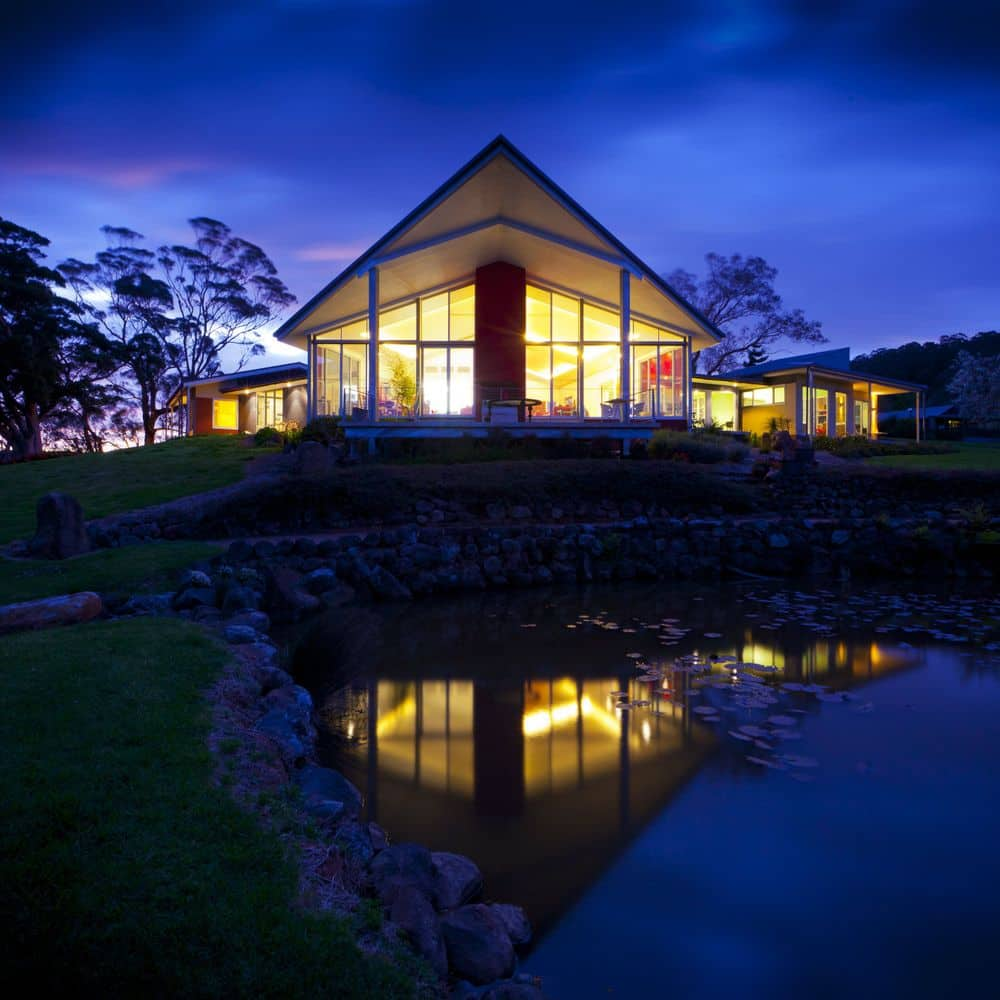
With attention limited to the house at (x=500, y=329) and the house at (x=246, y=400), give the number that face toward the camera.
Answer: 2

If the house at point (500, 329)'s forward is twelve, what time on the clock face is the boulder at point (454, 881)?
The boulder is roughly at 12 o'clock from the house.

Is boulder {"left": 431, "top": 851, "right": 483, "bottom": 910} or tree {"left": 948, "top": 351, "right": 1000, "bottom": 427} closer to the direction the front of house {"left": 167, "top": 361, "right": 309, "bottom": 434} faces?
the boulder

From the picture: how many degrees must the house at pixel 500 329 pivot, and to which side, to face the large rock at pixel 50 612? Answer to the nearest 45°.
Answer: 0° — it already faces it

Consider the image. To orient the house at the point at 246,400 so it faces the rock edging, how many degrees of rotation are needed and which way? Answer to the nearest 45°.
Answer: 0° — it already faces it

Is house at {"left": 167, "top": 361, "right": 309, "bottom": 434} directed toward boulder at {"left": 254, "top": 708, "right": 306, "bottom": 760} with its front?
yes

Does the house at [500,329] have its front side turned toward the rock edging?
yes

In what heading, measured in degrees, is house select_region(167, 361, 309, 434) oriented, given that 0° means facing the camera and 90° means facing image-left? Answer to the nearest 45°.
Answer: approximately 0°

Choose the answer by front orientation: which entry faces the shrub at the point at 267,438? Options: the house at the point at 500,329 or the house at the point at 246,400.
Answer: the house at the point at 246,400

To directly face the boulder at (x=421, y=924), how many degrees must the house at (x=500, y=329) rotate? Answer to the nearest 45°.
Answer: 0° — it already faces it

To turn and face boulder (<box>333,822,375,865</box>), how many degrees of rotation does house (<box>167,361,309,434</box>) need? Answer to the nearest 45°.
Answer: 0° — it already faces it
